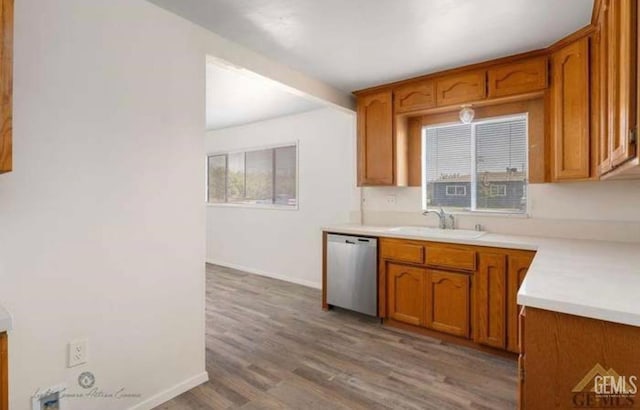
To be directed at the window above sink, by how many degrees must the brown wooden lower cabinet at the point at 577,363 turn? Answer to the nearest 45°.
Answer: approximately 90° to its right

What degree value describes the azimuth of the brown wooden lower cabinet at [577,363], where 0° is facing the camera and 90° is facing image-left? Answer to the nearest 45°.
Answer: approximately 90°

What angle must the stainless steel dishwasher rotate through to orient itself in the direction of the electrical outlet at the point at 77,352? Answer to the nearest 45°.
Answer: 0° — it already faces it

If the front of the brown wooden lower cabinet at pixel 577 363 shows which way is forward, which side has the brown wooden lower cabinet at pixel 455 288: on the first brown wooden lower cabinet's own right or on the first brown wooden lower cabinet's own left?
on the first brown wooden lower cabinet's own right

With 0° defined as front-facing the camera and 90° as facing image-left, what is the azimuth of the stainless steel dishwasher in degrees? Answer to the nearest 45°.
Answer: approximately 45°

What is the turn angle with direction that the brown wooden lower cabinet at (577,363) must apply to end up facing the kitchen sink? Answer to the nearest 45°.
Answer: approximately 45° to its right

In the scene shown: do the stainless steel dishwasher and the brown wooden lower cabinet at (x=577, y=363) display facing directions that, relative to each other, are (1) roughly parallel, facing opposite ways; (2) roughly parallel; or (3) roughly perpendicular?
roughly perpendicular

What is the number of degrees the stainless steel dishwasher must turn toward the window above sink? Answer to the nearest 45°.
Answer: approximately 135° to its left

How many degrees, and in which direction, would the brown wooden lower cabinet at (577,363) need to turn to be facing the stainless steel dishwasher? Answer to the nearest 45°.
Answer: approximately 45° to its right

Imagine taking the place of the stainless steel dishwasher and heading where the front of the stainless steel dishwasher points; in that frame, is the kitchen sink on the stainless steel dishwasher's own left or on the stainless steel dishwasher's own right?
on the stainless steel dishwasher's own left

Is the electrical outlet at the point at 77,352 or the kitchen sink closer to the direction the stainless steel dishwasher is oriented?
the electrical outlet
